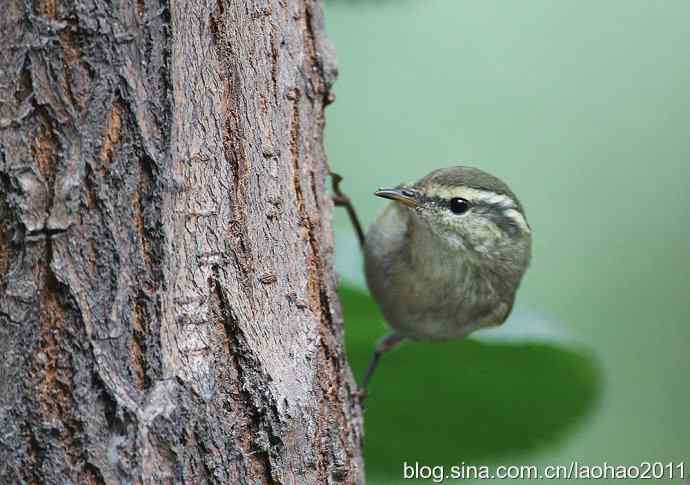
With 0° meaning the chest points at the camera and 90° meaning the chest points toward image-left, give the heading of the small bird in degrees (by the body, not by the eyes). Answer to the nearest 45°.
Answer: approximately 45°
